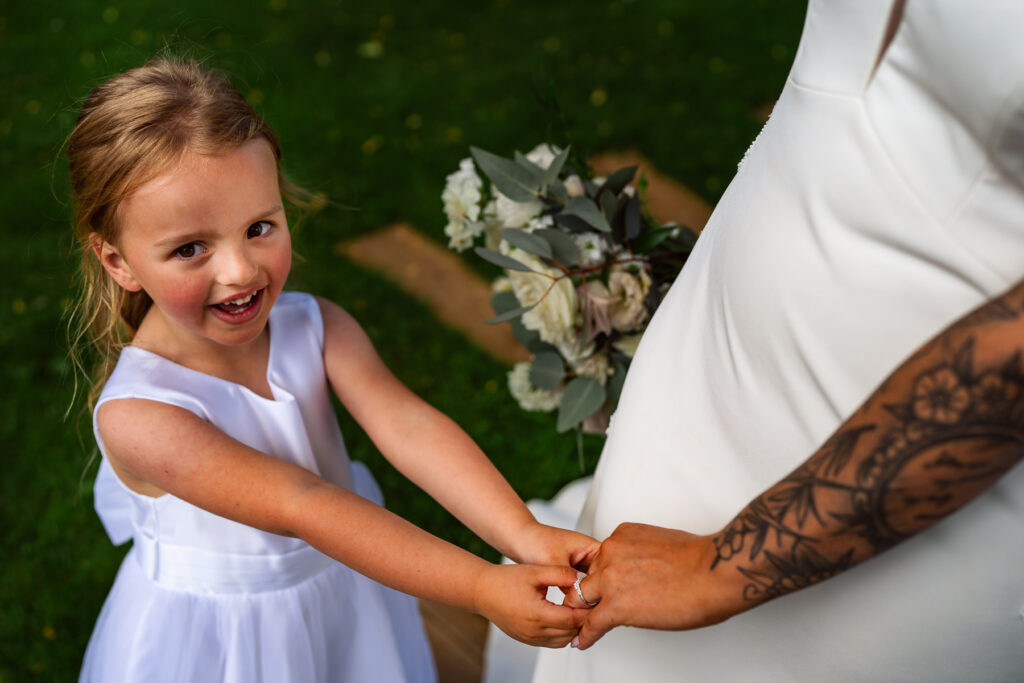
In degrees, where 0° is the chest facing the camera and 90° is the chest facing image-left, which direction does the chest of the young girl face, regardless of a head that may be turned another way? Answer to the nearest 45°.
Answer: approximately 315°
